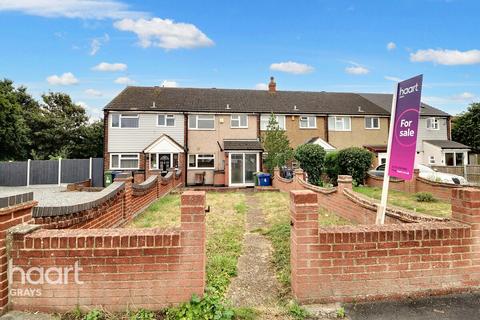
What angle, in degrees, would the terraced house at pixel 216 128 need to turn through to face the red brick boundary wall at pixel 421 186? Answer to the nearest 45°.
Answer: approximately 45° to its left

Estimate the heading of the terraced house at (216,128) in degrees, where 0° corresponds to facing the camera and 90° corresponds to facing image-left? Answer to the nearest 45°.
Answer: approximately 0°

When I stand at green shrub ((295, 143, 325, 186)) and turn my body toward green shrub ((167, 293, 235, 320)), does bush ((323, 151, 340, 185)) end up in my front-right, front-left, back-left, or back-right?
back-left

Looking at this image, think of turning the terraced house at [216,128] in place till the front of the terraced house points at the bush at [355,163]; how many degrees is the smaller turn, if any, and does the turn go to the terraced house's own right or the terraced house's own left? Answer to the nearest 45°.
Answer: approximately 45° to the terraced house's own left

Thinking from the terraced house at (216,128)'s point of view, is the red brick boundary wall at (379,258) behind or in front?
in front

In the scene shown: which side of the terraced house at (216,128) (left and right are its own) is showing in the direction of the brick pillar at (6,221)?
front

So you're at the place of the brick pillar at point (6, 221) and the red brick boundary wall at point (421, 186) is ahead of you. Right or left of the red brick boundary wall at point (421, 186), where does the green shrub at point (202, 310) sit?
right

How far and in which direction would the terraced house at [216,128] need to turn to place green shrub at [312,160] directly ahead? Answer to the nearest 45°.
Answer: approximately 45° to its left

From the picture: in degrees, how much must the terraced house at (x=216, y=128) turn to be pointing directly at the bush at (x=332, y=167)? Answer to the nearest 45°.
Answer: approximately 45° to its left
